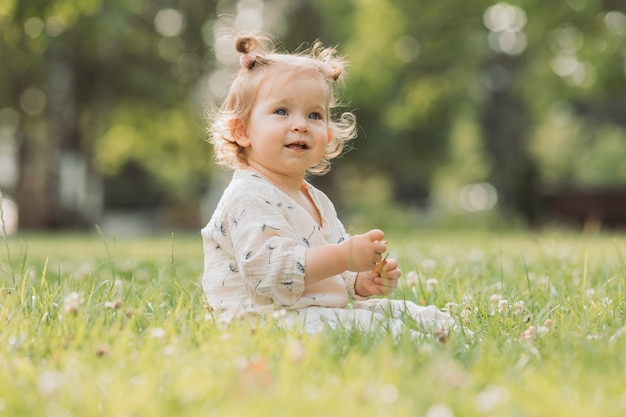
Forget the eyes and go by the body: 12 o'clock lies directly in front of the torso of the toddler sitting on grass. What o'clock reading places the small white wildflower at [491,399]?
The small white wildflower is roughly at 1 o'clock from the toddler sitting on grass.

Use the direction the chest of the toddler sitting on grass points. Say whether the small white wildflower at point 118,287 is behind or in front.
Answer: behind

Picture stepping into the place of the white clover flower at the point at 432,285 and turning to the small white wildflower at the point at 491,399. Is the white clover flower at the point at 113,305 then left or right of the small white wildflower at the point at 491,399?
right

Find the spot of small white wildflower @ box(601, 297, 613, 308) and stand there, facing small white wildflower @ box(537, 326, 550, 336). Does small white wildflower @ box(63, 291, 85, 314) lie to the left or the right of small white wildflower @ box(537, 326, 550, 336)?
right

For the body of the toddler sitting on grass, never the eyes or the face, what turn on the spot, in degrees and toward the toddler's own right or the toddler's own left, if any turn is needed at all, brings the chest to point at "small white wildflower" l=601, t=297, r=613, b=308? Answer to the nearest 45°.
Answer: approximately 45° to the toddler's own left

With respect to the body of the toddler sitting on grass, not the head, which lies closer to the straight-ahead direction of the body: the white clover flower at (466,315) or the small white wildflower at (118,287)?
the white clover flower

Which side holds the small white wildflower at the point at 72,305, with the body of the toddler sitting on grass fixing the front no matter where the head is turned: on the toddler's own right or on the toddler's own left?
on the toddler's own right

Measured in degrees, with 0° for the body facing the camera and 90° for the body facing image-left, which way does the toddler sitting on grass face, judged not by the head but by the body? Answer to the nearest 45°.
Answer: approximately 315°

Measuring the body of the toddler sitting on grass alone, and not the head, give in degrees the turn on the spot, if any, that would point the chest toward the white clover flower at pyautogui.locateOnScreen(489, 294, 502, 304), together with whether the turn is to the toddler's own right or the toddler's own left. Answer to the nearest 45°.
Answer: approximately 45° to the toddler's own left

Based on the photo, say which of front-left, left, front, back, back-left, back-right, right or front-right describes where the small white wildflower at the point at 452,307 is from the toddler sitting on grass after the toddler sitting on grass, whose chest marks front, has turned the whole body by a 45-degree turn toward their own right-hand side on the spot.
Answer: left

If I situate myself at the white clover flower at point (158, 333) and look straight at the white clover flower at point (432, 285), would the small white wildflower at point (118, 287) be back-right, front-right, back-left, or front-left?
front-left

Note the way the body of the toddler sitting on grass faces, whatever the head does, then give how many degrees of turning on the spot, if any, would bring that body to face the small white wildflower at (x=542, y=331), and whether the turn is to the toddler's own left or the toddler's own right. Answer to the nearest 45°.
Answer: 0° — they already face it

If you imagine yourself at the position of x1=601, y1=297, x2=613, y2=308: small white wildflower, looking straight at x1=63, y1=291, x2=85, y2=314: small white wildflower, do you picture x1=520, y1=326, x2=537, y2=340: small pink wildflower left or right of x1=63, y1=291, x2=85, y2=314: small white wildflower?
left

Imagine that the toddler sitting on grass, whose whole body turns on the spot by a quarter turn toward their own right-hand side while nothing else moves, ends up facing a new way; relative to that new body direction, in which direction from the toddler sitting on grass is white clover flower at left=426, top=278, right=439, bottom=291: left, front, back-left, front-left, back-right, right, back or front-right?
back
